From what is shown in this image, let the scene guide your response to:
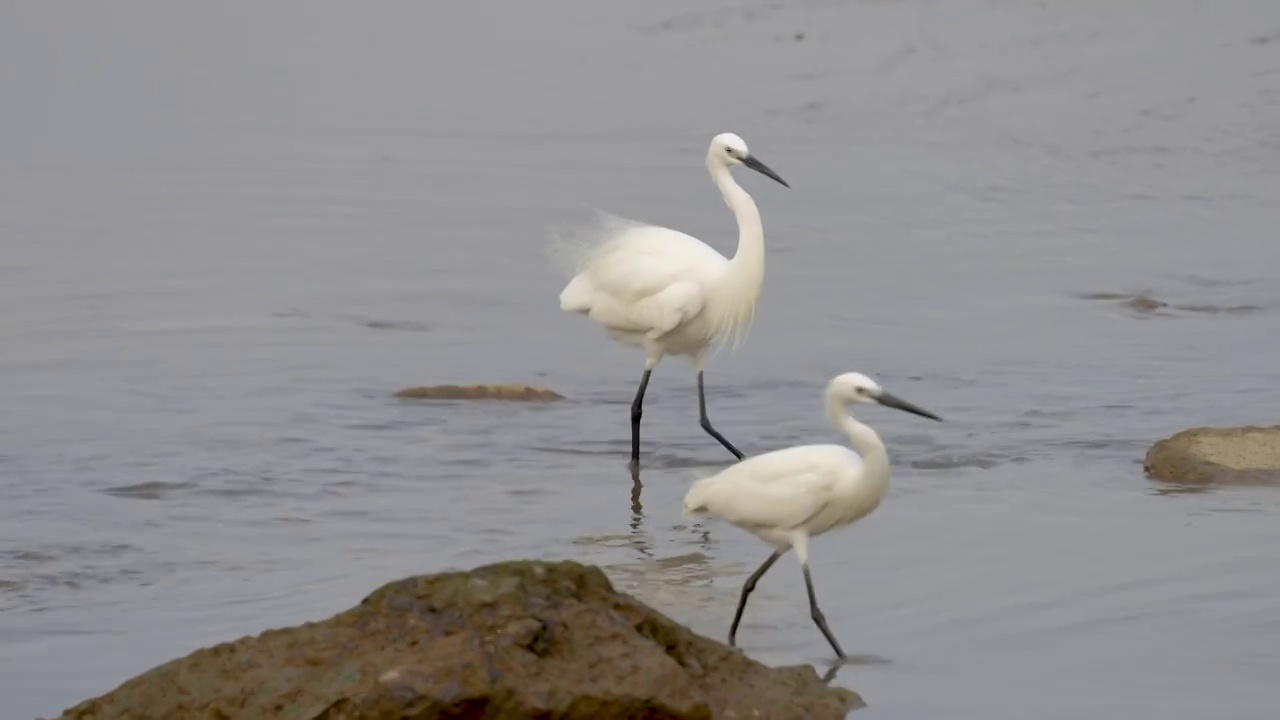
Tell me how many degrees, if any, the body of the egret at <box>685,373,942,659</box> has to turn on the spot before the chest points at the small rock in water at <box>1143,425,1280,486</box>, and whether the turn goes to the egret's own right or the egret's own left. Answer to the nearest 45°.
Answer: approximately 45° to the egret's own left

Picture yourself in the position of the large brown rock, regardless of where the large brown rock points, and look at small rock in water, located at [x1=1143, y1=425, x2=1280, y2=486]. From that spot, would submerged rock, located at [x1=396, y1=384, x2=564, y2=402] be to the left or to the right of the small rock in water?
left

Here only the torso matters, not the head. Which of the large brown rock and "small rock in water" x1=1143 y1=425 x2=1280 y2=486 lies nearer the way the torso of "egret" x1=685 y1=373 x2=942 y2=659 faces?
the small rock in water

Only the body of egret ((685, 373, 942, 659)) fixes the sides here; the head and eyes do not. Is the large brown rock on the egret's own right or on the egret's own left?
on the egret's own right

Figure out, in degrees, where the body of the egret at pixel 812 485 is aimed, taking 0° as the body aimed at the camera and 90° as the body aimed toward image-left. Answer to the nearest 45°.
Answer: approximately 270°
